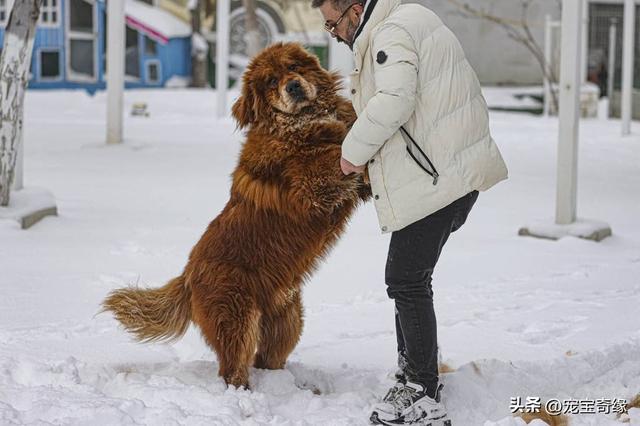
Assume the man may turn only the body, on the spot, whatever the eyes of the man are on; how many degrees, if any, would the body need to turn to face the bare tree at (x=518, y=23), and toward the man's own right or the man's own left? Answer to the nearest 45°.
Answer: approximately 90° to the man's own right

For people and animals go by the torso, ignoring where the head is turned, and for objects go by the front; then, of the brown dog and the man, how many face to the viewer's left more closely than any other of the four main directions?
1

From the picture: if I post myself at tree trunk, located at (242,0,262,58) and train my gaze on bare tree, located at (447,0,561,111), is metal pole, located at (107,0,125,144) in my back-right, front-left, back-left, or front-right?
back-right

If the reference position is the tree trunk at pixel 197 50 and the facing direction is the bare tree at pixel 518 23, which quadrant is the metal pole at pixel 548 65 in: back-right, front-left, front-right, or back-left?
front-right

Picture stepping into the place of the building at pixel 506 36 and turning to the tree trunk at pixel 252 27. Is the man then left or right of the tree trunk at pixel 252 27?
left

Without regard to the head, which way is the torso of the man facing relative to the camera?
to the viewer's left

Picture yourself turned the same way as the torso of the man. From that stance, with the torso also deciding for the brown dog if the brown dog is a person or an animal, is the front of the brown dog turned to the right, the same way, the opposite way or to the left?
the opposite way

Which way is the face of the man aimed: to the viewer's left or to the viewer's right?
to the viewer's left

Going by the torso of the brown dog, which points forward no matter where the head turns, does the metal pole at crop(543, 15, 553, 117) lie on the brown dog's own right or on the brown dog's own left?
on the brown dog's own left

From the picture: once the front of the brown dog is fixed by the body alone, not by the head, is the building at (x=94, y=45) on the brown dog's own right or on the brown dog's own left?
on the brown dog's own left

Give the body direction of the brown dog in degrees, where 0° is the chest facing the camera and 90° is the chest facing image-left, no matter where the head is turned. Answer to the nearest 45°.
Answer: approximately 270°

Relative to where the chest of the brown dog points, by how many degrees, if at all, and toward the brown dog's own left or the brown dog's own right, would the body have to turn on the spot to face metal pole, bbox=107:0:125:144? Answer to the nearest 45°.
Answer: approximately 90° to the brown dog's own left
